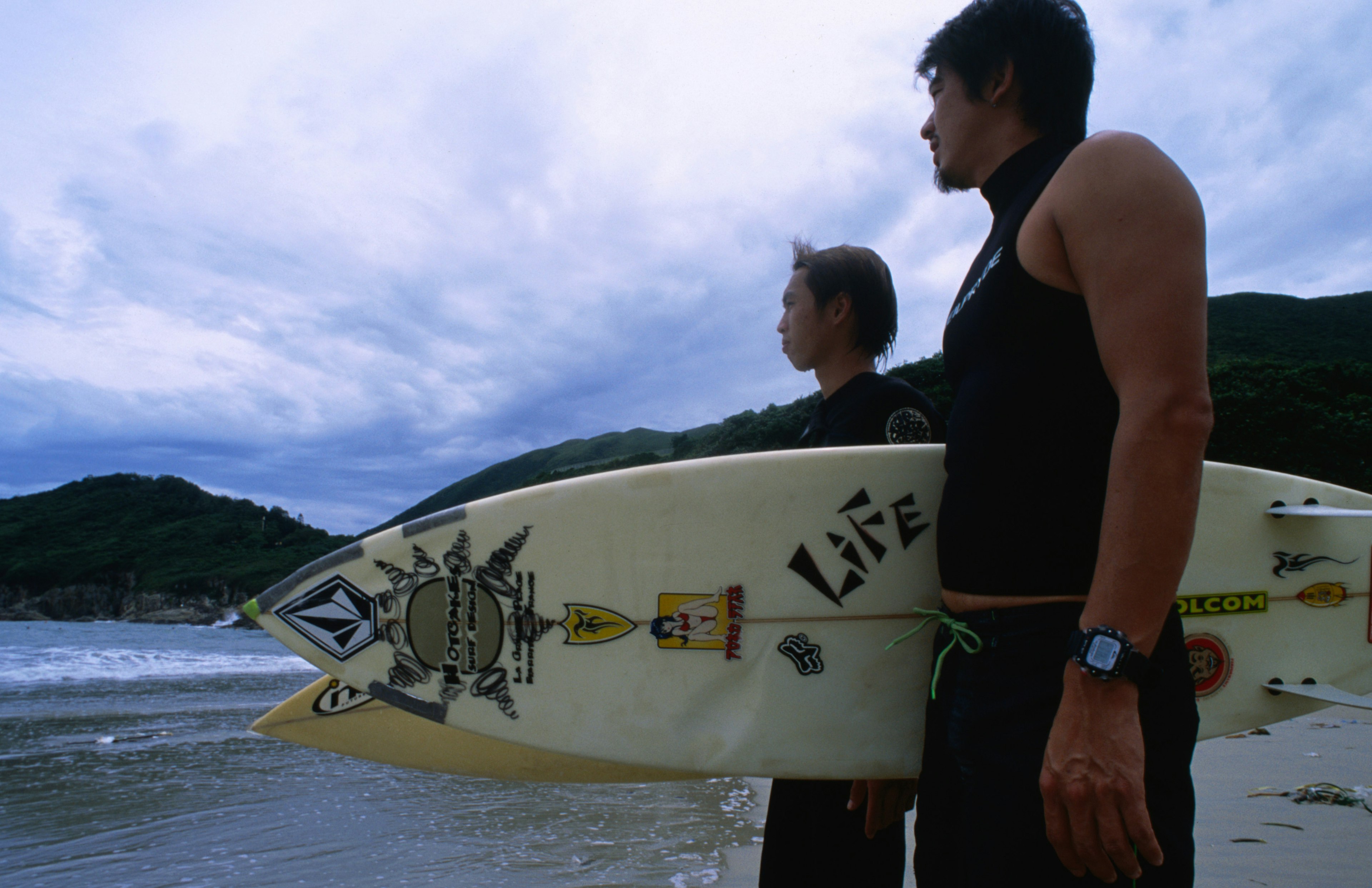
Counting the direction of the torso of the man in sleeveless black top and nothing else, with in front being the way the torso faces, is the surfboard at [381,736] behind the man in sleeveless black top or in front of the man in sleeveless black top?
in front

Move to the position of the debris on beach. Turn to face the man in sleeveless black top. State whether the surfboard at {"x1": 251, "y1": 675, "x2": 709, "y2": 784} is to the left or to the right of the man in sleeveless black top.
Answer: right

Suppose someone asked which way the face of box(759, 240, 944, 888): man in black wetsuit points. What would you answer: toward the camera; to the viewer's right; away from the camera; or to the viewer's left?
to the viewer's left

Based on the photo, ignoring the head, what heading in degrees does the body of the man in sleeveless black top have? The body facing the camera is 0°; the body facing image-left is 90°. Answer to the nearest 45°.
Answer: approximately 90°

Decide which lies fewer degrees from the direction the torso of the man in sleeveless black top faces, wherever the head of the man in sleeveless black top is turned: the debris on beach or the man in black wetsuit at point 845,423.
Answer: the man in black wetsuit

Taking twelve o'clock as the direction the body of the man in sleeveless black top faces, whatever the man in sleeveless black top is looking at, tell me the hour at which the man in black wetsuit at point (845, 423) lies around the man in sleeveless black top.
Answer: The man in black wetsuit is roughly at 2 o'clock from the man in sleeveless black top.

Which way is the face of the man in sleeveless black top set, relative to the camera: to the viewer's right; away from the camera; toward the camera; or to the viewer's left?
to the viewer's left

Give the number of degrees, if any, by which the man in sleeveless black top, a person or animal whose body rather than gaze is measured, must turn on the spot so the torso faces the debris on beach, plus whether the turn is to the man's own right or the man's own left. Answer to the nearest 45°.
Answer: approximately 90° to the man's own right
